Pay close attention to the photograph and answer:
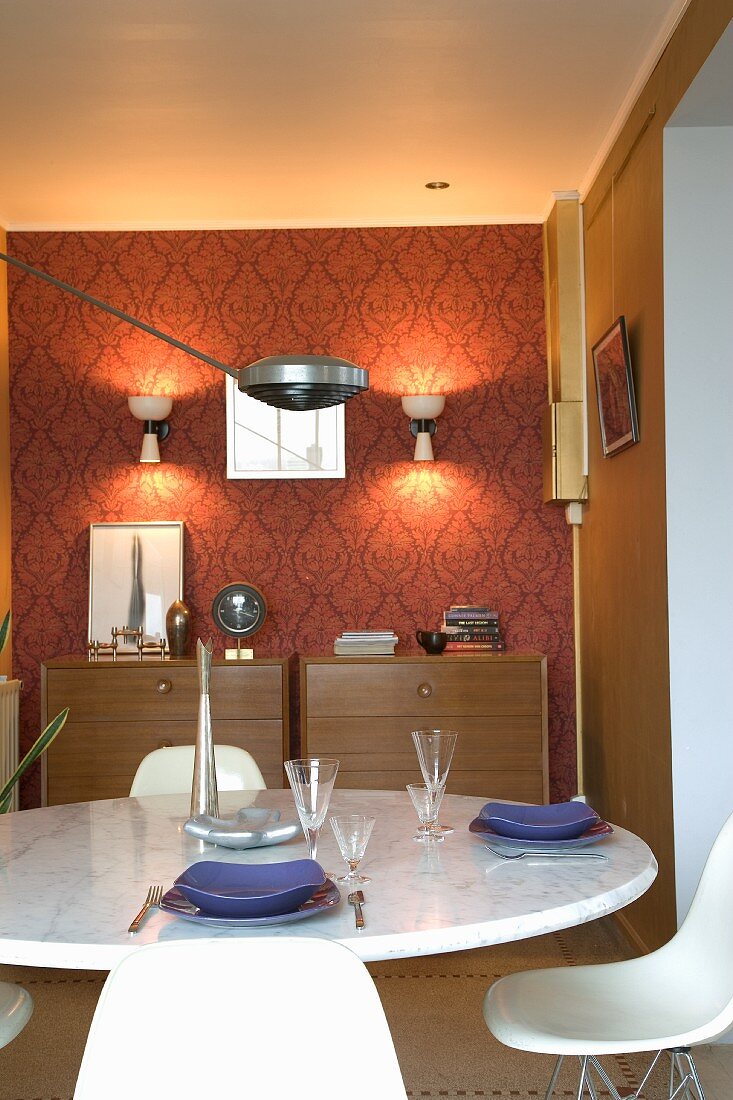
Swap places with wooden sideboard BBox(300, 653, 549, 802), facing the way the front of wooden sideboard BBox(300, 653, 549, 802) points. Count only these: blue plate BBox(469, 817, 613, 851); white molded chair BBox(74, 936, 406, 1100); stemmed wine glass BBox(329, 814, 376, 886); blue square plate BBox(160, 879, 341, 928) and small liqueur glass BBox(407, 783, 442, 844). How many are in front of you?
5

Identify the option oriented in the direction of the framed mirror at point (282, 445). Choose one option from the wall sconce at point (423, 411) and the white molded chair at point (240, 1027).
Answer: the white molded chair

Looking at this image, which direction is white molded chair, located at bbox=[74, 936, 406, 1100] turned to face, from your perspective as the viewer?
facing away from the viewer

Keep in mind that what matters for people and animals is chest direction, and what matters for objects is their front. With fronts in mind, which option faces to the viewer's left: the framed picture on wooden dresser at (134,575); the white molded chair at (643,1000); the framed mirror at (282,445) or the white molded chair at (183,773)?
the white molded chair at (643,1000)

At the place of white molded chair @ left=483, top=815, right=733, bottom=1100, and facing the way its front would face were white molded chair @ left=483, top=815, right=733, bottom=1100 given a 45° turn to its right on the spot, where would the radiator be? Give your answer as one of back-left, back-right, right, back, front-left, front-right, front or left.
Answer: front

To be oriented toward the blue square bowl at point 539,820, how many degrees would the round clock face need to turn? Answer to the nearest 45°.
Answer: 0° — it already faces it

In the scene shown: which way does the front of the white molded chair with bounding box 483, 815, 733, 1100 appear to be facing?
to the viewer's left

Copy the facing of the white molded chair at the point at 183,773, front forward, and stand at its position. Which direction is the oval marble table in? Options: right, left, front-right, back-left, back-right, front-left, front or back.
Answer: front

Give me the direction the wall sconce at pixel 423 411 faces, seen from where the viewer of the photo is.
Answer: facing the viewer

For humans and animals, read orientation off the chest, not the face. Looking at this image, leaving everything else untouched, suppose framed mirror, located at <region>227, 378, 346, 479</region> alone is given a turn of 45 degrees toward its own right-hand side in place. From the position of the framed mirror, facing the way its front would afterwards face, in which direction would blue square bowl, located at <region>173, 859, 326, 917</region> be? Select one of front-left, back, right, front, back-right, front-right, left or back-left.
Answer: front-left

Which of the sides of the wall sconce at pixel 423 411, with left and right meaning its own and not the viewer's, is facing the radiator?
right

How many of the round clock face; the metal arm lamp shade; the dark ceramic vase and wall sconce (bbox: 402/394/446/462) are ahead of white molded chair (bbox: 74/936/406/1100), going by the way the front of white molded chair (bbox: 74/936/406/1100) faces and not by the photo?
4

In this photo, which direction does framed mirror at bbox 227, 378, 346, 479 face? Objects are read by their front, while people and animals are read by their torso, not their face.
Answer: toward the camera
